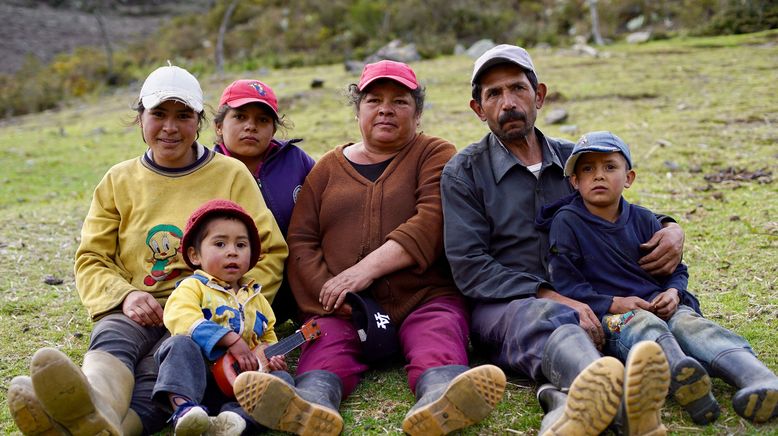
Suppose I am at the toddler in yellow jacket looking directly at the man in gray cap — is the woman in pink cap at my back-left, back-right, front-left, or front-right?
front-left

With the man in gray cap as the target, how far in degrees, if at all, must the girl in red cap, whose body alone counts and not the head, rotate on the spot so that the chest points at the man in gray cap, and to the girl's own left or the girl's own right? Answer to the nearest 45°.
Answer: approximately 45° to the girl's own left

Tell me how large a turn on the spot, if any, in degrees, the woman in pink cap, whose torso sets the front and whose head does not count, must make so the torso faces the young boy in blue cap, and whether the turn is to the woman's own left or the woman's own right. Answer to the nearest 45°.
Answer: approximately 90° to the woman's own left

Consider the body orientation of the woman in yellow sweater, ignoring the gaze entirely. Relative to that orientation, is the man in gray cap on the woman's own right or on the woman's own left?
on the woman's own left

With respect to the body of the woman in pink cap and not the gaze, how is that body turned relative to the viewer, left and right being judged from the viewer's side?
facing the viewer

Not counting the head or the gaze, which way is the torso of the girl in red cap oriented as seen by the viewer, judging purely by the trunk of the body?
toward the camera

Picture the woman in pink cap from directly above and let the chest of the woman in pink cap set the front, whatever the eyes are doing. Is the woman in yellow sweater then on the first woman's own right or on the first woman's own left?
on the first woman's own right

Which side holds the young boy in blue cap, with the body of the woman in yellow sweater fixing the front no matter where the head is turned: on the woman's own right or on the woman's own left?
on the woman's own left

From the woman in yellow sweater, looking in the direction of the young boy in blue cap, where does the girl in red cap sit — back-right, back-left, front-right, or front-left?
front-left
